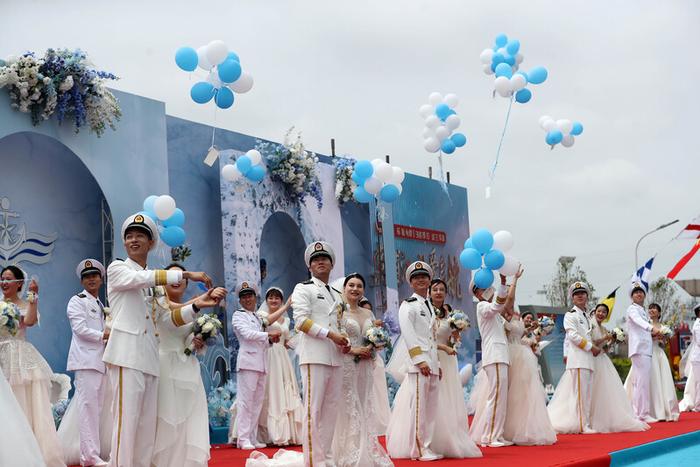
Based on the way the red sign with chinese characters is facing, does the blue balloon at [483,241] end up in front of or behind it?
in front

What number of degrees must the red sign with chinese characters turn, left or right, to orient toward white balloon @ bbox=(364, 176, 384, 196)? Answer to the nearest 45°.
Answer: approximately 45° to its right

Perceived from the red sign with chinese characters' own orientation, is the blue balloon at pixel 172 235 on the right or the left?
on its right

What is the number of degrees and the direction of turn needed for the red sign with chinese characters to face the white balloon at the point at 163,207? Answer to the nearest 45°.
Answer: approximately 45° to its right

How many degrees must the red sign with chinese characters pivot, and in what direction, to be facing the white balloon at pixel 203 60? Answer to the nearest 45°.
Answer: approximately 45° to its right

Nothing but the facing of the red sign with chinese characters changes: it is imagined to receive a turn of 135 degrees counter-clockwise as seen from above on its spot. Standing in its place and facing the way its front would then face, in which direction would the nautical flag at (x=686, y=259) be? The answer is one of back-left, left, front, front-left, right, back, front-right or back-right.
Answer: right
